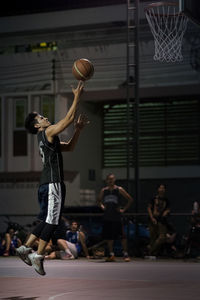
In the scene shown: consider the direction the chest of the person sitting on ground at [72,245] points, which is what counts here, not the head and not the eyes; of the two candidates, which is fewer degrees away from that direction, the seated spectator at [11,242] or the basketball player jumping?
the basketball player jumping

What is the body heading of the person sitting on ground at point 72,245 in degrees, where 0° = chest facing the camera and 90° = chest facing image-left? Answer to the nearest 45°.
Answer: approximately 45°

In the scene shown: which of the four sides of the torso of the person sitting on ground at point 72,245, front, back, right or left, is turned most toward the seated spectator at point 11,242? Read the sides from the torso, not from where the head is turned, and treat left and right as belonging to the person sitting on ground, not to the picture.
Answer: right

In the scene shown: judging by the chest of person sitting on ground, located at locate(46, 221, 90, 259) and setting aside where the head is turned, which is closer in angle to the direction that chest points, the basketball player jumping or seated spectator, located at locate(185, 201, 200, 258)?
the basketball player jumping

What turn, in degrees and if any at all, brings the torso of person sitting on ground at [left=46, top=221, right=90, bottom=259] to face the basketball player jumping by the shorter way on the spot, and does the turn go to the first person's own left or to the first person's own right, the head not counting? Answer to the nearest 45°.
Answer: approximately 45° to the first person's own left

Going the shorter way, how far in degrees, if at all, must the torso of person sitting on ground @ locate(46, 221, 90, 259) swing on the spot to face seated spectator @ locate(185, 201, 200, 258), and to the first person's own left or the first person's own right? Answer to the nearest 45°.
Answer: approximately 135° to the first person's own left

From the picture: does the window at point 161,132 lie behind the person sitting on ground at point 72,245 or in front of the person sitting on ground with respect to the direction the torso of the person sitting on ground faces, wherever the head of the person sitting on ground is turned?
behind

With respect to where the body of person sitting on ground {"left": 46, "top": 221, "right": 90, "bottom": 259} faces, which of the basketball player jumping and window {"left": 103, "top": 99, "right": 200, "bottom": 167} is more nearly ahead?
the basketball player jumping

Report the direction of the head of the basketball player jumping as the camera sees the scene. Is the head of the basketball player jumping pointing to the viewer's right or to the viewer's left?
to the viewer's right

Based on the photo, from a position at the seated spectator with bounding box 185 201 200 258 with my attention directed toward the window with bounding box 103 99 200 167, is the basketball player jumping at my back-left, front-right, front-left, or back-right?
back-left
